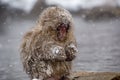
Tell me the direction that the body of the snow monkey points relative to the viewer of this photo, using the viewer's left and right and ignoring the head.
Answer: facing the viewer and to the right of the viewer
